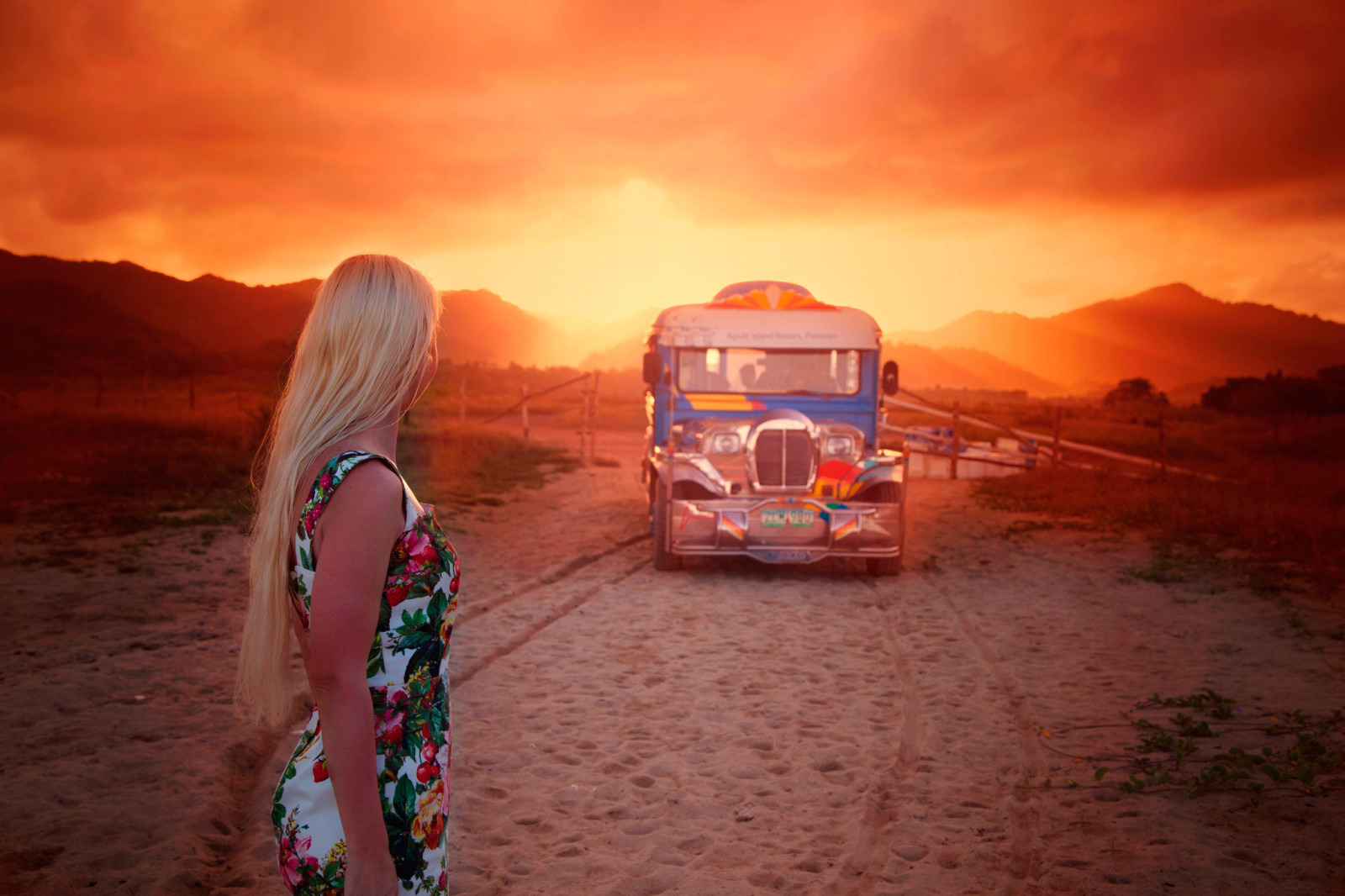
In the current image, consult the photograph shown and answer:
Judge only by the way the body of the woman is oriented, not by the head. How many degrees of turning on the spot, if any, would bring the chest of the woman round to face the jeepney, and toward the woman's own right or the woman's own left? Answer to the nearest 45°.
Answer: approximately 45° to the woman's own left

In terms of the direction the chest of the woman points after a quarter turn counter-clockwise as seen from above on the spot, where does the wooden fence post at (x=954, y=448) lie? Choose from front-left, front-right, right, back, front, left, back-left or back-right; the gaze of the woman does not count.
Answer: front-right

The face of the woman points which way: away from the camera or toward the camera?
away from the camera

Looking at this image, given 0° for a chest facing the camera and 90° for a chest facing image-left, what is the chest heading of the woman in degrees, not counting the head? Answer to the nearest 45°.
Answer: approximately 270°

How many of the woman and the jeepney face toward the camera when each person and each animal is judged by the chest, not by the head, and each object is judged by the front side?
1

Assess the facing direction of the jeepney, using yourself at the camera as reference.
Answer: facing the viewer

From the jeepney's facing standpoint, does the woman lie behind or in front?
in front
